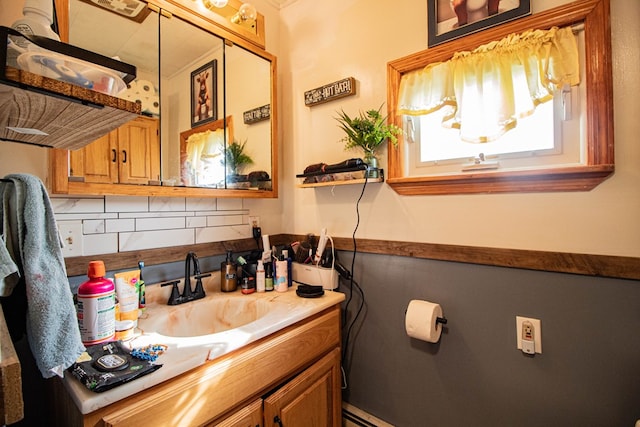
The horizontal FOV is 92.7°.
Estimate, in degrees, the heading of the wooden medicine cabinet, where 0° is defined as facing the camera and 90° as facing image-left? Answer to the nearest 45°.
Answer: approximately 315°

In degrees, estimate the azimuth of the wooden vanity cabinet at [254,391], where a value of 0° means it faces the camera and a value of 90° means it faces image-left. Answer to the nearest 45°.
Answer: approximately 315°

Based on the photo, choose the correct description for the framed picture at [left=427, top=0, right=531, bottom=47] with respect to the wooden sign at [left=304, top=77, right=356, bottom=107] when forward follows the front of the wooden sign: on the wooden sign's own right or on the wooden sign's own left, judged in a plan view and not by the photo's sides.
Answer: on the wooden sign's own left

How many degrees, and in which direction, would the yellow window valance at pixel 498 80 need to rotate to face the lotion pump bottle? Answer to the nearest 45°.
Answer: approximately 45° to its right

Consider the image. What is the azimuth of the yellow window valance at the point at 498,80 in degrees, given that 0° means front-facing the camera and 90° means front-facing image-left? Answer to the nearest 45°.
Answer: approximately 45°

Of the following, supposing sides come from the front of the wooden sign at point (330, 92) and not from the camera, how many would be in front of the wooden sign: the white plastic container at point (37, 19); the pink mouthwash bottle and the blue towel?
3

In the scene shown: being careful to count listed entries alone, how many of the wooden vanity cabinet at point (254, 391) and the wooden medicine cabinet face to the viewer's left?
0
